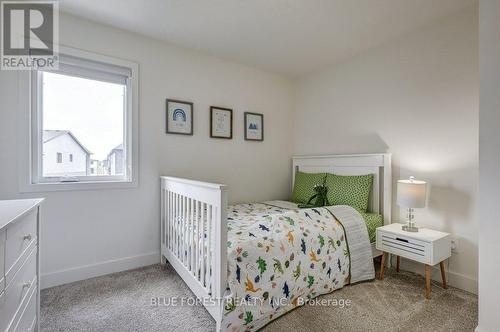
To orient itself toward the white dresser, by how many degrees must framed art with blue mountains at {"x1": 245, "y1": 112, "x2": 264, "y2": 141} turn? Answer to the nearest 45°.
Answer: approximately 90° to its right

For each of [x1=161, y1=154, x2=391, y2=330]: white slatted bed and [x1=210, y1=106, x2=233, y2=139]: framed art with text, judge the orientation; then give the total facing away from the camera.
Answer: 0

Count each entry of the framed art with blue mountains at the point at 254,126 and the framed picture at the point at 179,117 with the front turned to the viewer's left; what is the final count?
0

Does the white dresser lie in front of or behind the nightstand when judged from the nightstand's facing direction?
in front

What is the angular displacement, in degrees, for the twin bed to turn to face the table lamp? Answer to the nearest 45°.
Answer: approximately 135° to its left

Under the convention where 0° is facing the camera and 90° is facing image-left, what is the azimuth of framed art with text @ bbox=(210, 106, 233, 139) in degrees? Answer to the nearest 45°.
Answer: approximately 315°

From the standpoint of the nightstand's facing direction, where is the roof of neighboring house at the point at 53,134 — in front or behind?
in front

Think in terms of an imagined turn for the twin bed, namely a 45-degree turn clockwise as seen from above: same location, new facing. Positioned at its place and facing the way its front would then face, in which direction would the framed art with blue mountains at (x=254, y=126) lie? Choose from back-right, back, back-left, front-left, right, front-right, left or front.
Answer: right
